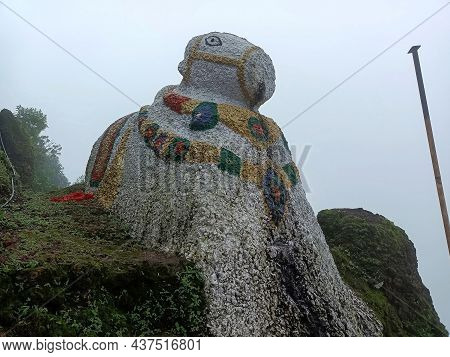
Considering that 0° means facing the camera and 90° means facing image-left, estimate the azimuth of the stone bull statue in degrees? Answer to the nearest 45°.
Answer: approximately 315°

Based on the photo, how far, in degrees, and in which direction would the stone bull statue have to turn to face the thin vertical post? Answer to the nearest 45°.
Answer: approximately 45° to its left
